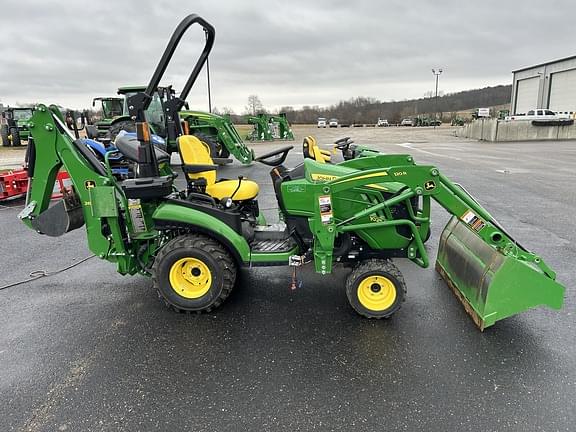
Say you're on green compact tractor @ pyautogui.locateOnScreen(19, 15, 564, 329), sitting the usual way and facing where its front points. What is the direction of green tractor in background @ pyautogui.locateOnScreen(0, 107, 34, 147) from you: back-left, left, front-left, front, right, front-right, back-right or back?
back-left

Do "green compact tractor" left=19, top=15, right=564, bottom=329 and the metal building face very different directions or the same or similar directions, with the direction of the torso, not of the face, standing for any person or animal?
very different directions

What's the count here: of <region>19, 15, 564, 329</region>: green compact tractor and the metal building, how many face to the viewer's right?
1

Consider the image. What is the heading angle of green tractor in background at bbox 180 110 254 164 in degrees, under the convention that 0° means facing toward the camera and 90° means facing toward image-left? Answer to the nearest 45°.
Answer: approximately 315°

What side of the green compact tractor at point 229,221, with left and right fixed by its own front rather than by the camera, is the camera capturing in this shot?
right

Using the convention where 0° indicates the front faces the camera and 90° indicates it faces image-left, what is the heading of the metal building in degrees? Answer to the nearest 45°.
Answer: approximately 45°

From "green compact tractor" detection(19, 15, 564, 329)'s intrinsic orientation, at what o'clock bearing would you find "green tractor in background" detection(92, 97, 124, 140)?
The green tractor in background is roughly at 8 o'clock from the green compact tractor.

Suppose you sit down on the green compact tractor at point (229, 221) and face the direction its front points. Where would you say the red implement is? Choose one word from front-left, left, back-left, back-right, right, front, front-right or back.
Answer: back-left

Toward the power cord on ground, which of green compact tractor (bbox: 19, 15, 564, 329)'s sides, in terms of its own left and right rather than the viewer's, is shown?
back

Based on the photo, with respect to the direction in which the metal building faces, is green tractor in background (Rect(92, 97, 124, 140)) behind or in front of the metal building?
in front
